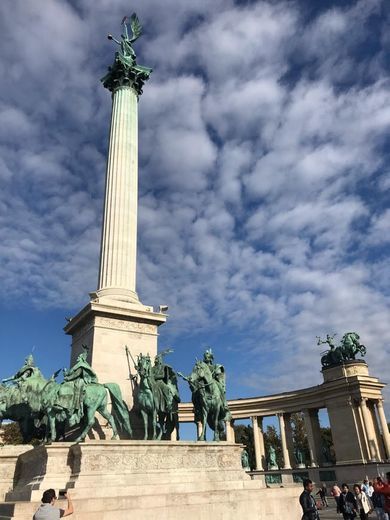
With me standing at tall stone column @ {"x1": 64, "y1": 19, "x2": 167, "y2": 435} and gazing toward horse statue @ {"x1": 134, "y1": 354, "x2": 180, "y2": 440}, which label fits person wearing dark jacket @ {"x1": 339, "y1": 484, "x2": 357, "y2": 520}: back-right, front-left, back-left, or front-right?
front-left

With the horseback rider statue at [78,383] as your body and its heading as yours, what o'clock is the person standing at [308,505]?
The person standing is roughly at 8 o'clock from the horseback rider statue.

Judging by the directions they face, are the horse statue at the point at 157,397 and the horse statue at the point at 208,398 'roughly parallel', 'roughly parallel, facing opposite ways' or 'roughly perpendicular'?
roughly parallel

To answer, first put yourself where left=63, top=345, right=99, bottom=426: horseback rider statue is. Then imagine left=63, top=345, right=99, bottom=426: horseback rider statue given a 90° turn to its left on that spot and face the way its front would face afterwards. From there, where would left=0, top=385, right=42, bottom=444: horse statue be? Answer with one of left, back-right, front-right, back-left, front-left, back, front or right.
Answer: back-right

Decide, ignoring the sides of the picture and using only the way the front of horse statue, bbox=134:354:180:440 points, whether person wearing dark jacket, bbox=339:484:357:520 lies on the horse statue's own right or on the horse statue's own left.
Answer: on the horse statue's own left

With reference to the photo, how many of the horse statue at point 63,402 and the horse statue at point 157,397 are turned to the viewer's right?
0

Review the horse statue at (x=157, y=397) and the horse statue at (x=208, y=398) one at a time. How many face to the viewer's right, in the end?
0

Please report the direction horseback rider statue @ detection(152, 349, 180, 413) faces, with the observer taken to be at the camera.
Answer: facing the viewer and to the left of the viewer

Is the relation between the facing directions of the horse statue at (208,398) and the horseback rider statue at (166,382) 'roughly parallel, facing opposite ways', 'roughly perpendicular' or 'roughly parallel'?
roughly parallel

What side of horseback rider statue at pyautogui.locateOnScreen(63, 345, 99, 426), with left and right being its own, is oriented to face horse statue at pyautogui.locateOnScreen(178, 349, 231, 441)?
back

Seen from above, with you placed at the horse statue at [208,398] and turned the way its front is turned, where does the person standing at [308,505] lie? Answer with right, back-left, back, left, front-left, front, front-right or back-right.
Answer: front-left

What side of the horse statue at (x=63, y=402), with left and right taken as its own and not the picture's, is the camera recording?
left

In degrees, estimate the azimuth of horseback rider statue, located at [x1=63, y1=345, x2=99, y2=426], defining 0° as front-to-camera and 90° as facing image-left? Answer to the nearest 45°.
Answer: approximately 90°
